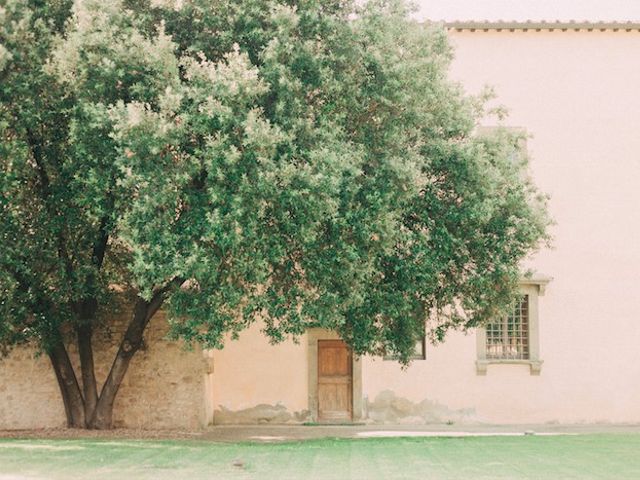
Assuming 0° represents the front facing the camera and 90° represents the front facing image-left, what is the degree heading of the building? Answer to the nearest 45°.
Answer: approximately 0°
